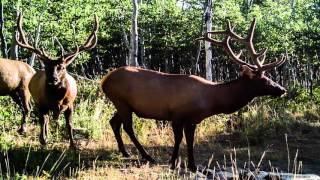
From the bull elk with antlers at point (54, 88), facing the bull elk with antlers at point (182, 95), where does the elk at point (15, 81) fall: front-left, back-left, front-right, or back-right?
back-left

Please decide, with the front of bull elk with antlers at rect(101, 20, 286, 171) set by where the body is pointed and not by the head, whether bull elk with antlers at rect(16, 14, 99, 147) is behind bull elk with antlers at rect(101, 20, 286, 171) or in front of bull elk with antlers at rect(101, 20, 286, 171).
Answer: behind

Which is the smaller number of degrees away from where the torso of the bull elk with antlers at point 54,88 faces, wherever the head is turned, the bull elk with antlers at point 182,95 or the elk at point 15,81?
the bull elk with antlers

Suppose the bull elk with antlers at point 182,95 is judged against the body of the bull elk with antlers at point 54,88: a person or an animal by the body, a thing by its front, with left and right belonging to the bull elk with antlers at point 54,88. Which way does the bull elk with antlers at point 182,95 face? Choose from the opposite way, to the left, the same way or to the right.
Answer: to the left

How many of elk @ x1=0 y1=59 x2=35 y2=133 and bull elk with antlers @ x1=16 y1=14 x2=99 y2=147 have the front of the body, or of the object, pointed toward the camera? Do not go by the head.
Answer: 1

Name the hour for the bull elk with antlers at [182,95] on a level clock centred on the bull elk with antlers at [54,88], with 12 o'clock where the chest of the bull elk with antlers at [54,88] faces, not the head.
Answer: the bull elk with antlers at [182,95] is roughly at 10 o'clock from the bull elk with antlers at [54,88].

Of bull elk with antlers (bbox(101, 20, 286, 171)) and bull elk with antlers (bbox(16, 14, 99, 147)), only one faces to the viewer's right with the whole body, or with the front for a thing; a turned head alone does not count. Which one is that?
bull elk with antlers (bbox(101, 20, 286, 171))

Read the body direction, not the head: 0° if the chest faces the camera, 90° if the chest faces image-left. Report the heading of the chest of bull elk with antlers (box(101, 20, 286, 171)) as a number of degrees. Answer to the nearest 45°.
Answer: approximately 270°

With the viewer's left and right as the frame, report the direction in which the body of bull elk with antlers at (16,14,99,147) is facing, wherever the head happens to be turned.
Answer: facing the viewer
